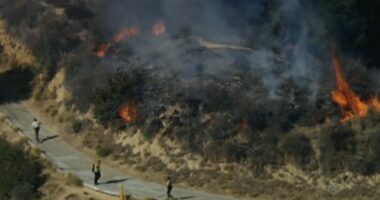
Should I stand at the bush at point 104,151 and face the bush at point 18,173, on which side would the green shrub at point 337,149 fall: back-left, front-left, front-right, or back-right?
back-left

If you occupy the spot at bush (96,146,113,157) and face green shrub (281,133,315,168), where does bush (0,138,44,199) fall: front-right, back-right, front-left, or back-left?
back-right
